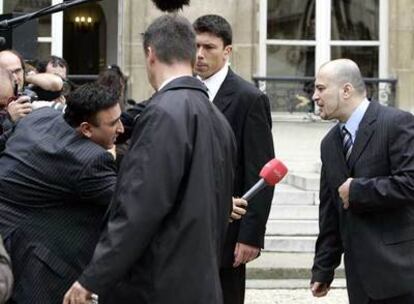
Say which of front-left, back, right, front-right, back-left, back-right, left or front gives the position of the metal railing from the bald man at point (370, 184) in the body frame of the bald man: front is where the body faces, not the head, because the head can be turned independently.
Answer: back-right

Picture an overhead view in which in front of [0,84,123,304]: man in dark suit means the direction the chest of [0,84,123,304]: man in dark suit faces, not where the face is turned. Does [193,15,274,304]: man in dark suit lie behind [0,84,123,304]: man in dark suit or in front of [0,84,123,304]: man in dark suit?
in front

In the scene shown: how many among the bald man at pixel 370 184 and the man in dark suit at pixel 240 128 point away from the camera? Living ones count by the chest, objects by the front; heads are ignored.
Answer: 0

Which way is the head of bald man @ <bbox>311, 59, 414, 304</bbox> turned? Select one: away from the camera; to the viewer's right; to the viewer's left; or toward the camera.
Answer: to the viewer's left

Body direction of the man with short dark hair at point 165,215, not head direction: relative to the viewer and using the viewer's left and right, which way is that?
facing away from the viewer and to the left of the viewer

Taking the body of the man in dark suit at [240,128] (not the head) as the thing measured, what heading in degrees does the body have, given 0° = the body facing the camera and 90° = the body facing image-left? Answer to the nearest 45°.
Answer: approximately 45°

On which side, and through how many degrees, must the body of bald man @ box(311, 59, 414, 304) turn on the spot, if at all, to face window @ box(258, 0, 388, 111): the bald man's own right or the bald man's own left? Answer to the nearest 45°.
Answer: approximately 135° to the bald man's own right

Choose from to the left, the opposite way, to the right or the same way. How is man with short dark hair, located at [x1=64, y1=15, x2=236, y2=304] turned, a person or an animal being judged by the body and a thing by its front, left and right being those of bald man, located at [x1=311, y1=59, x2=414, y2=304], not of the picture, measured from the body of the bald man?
to the right

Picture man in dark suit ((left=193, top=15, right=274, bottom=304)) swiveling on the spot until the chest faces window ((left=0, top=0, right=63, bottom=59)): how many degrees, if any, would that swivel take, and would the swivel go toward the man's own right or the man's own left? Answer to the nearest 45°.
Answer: approximately 135° to the man's own right

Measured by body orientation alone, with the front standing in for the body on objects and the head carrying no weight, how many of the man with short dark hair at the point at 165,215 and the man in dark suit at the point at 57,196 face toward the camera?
0

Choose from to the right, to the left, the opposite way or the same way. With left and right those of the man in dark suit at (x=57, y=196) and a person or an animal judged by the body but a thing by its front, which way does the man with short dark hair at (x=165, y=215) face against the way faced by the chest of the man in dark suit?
to the left
